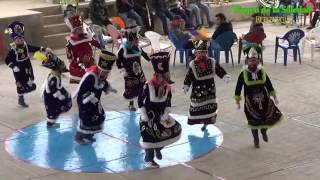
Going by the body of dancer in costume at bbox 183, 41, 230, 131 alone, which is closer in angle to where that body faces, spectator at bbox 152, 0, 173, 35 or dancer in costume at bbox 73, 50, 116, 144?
the dancer in costume

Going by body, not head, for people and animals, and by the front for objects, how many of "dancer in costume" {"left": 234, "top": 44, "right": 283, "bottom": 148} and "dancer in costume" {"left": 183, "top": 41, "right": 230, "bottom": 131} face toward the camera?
2

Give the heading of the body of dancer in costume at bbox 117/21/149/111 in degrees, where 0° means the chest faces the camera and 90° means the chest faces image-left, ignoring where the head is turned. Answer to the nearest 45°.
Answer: approximately 315°

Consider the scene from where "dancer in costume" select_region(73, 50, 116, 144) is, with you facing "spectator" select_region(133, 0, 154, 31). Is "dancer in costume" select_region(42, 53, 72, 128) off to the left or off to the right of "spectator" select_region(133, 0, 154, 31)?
left

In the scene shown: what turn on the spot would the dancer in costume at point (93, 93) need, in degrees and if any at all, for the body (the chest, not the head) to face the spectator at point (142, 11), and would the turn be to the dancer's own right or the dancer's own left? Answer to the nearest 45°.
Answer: approximately 135° to the dancer's own left

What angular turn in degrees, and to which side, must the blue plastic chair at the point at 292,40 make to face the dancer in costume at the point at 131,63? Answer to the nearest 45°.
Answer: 0° — it already faces them
